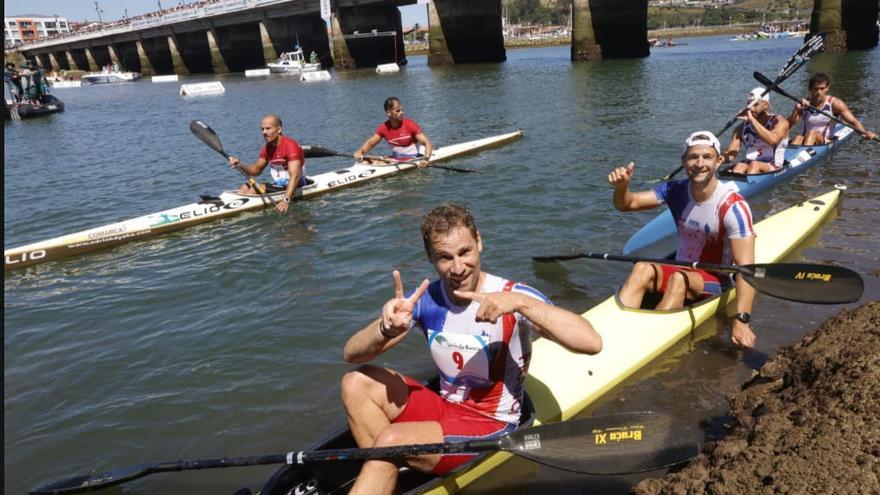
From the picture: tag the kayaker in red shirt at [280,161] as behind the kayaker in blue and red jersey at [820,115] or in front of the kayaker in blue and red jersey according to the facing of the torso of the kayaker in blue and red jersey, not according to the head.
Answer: in front

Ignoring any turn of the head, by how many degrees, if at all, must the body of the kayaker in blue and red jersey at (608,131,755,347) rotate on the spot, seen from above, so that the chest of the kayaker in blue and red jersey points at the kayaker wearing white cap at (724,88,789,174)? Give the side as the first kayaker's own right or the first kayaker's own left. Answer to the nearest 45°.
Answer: approximately 135° to the first kayaker's own right

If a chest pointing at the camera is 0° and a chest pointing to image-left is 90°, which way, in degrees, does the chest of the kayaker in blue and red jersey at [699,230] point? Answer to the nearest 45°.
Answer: approximately 45°

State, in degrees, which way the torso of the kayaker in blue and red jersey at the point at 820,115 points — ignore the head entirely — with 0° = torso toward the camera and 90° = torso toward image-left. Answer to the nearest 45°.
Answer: approximately 45°
